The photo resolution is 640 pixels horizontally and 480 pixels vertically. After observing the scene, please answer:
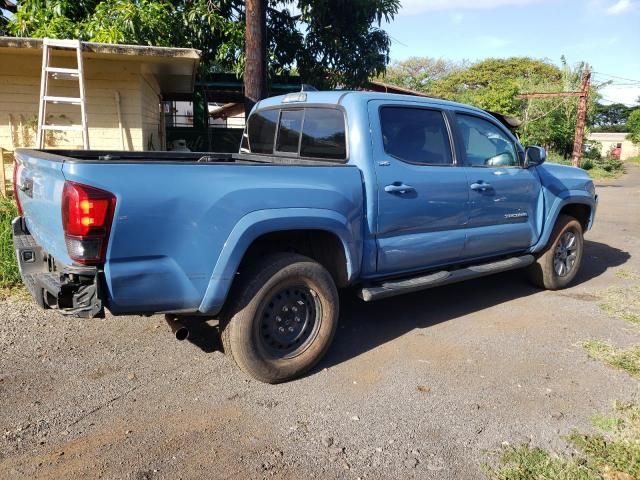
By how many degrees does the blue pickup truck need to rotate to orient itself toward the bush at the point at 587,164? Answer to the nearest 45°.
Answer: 0° — it already faces it

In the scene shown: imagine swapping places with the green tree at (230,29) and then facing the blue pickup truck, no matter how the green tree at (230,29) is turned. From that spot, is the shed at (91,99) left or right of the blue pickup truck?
right

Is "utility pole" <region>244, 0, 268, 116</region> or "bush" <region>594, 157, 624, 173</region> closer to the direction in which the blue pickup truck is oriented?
the bush

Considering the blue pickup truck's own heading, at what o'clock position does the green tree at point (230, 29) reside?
The green tree is roughly at 10 o'clock from the blue pickup truck.

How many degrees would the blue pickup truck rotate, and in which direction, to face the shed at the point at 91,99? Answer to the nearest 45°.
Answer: approximately 90° to its left

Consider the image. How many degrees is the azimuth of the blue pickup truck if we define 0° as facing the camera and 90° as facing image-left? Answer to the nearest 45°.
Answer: approximately 225°

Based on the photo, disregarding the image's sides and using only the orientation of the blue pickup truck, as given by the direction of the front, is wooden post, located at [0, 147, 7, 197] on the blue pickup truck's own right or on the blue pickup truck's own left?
on the blue pickup truck's own left

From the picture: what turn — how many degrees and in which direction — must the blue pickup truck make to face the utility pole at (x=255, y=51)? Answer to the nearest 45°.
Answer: approximately 45° to its left
